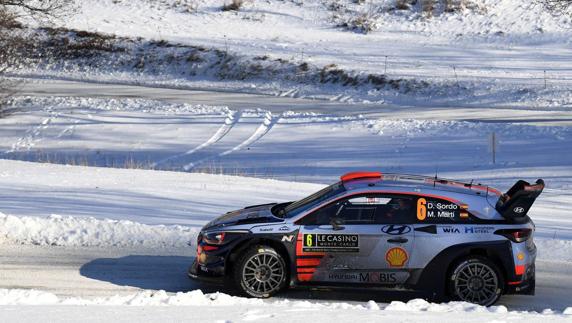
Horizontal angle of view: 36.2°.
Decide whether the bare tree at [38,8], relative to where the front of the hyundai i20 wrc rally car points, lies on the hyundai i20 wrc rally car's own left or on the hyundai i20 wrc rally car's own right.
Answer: on the hyundai i20 wrc rally car's own right

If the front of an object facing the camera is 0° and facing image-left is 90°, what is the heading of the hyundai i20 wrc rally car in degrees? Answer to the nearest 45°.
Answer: approximately 90°
